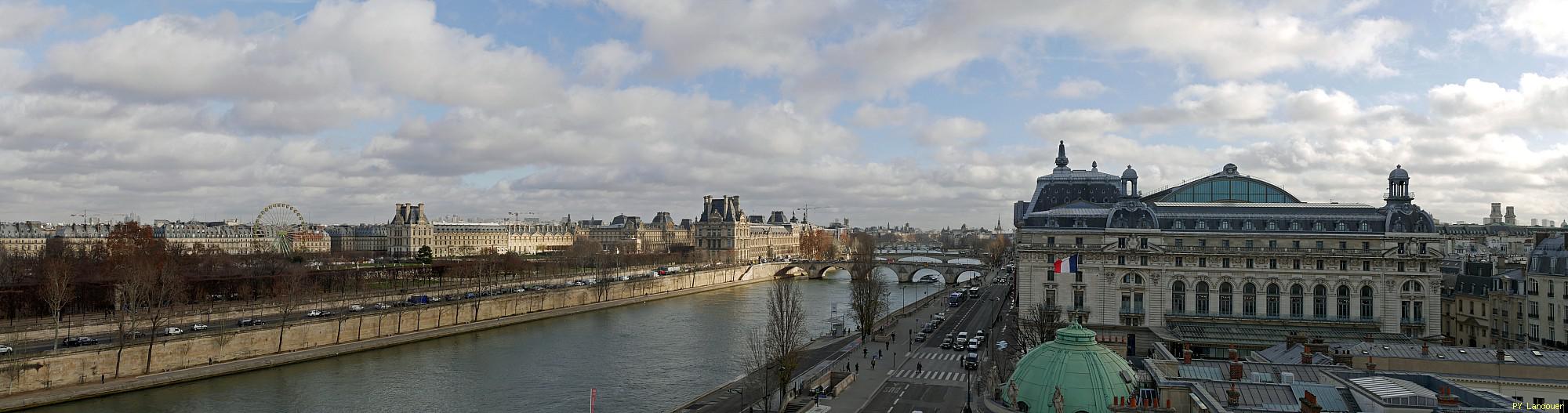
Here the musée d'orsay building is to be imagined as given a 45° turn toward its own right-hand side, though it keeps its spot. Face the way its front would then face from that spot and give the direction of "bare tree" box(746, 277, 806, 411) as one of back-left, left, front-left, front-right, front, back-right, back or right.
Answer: front

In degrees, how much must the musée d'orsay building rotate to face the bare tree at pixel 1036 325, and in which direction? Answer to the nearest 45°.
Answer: approximately 45° to its right

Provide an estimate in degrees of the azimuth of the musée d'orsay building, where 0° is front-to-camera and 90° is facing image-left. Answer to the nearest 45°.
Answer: approximately 0°

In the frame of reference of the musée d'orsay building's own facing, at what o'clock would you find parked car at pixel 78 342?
The parked car is roughly at 2 o'clock from the musée d'orsay building.
